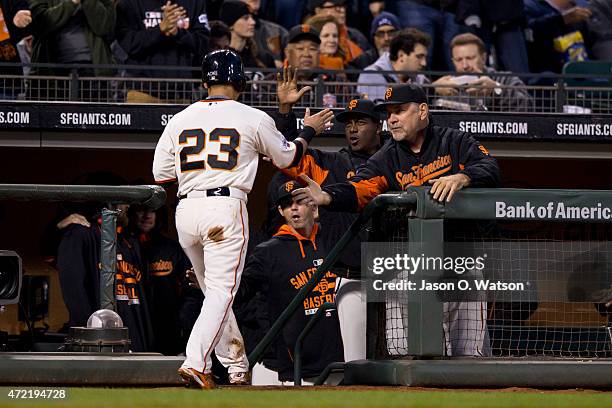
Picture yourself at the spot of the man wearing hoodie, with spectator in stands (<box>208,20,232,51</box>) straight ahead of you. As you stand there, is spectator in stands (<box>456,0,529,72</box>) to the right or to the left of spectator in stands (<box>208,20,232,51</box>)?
right

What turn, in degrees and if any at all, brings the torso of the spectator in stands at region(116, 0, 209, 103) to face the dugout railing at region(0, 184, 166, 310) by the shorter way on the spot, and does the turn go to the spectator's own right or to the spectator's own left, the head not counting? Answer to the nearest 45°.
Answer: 0° — they already face it

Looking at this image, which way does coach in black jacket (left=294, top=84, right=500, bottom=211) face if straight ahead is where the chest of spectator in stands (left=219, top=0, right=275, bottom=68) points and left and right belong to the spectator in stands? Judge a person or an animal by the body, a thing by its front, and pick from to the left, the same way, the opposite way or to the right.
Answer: to the right

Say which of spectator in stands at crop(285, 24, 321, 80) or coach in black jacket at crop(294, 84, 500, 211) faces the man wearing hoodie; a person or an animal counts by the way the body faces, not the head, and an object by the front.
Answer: the spectator in stands

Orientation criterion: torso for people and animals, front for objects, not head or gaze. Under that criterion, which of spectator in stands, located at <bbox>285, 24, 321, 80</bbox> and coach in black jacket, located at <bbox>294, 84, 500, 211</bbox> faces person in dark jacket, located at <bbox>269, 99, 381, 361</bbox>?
the spectator in stands

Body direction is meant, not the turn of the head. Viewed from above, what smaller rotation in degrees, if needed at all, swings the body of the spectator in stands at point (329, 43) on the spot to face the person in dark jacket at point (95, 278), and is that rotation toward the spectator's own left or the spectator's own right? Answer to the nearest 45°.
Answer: approximately 45° to the spectator's own right

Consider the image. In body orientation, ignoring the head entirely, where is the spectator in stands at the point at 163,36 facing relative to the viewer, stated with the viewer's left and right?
facing the viewer

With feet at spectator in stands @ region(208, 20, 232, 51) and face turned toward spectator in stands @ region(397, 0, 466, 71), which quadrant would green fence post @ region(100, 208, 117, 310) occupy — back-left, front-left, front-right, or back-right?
back-right

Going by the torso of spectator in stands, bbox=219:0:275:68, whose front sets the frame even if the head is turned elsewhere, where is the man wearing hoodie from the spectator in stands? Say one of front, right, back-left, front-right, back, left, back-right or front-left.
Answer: front-right

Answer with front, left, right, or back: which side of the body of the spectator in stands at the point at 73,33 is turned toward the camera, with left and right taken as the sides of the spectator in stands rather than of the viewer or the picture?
front

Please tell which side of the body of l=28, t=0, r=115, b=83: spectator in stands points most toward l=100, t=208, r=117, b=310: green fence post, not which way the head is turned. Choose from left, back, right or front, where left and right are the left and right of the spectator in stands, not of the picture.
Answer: front

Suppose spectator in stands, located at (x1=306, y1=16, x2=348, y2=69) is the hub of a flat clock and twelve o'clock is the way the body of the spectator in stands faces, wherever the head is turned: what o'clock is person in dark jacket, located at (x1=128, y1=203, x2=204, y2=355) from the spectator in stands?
The person in dark jacket is roughly at 1 o'clock from the spectator in stands.

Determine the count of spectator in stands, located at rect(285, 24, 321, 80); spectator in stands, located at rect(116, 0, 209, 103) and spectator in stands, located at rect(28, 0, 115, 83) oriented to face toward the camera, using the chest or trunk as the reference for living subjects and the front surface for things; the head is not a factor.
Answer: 3

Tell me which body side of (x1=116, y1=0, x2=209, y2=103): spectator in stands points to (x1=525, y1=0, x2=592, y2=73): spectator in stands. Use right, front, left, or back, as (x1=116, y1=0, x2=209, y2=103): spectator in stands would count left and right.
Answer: left

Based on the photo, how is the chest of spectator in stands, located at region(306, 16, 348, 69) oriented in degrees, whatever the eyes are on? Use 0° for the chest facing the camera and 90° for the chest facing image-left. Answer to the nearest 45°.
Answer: approximately 0°

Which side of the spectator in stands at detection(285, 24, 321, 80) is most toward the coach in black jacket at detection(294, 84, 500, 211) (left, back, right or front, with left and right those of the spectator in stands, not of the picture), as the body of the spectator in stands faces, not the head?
front
